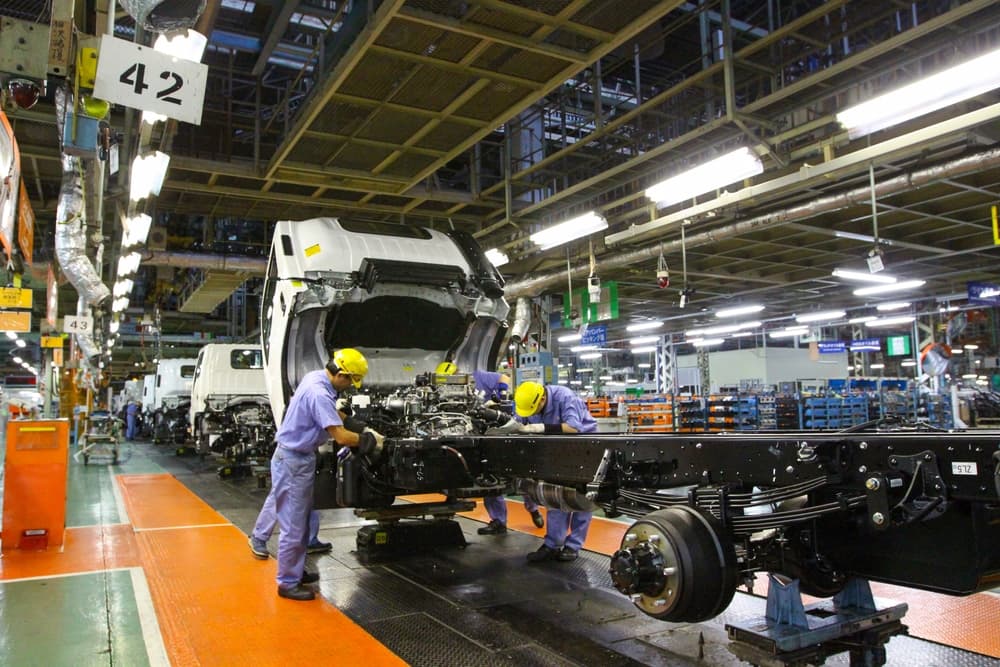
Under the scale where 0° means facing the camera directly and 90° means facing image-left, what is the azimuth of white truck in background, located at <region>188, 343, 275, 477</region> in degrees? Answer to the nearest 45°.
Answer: approximately 180°

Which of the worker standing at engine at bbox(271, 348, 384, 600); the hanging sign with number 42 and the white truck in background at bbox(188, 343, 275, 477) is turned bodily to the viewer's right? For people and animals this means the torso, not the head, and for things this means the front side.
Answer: the worker standing at engine

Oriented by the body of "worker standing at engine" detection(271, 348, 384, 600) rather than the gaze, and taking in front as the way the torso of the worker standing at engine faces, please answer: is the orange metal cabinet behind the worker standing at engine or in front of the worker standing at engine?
behind

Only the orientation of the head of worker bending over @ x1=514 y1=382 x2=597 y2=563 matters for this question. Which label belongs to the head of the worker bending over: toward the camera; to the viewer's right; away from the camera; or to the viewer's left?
to the viewer's left

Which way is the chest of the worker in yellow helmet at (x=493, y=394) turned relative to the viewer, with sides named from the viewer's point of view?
facing to the left of the viewer

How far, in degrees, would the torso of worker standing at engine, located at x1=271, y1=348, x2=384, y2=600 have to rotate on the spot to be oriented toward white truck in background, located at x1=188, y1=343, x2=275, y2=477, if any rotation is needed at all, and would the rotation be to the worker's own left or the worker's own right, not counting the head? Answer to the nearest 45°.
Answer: approximately 90° to the worker's own left

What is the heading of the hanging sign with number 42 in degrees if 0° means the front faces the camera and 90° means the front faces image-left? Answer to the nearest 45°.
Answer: approximately 0°

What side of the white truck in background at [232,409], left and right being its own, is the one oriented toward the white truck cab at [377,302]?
back

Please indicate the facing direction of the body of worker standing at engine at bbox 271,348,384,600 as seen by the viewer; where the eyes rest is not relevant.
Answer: to the viewer's right

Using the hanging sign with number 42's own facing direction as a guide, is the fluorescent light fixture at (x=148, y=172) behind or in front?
behind
